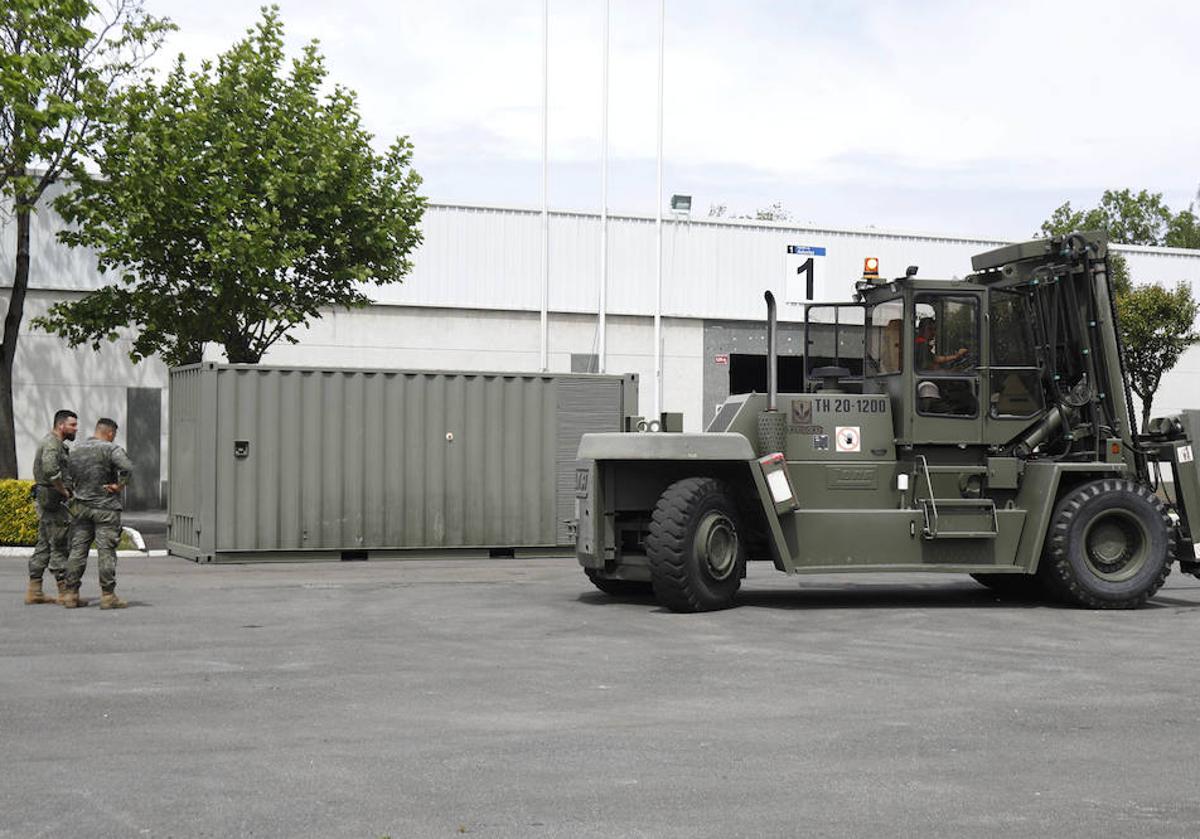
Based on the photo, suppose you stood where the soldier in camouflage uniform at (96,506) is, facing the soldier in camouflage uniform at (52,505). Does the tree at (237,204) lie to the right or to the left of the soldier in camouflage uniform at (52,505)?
right

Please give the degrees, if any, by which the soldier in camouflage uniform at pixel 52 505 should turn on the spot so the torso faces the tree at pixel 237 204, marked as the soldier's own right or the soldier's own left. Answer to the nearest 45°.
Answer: approximately 90° to the soldier's own left

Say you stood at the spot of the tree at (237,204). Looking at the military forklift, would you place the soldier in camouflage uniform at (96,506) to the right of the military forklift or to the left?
right

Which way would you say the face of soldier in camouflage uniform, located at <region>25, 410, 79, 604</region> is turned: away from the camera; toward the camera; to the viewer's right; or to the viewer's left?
to the viewer's right

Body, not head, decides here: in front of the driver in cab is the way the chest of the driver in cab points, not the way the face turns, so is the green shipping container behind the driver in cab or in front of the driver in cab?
behind

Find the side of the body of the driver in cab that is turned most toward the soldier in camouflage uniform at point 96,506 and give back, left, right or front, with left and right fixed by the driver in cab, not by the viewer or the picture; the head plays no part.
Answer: back

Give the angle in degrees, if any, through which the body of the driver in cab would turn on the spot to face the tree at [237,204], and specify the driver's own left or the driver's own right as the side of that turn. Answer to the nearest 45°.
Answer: approximately 135° to the driver's own left

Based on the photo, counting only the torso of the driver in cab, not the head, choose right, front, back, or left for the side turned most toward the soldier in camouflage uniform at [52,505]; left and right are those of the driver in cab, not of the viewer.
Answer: back

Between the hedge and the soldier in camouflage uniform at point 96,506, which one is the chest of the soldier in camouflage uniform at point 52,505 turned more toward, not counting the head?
the soldier in camouflage uniform

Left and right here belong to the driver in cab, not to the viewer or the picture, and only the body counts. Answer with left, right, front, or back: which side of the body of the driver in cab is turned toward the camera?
right

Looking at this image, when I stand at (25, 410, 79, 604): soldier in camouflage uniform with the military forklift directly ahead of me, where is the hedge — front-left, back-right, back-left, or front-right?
back-left

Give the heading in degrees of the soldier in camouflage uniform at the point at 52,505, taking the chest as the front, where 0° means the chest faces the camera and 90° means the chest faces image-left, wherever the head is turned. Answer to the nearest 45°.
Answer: approximately 270°

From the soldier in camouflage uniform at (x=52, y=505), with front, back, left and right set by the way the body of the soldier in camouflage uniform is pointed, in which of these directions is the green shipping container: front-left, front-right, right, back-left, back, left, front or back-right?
front-left
